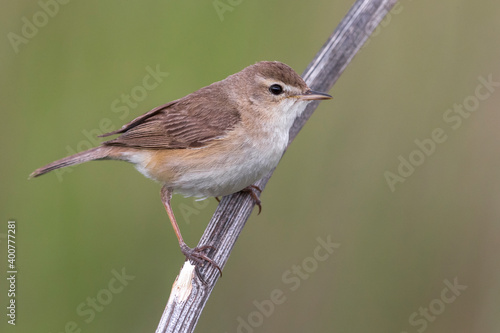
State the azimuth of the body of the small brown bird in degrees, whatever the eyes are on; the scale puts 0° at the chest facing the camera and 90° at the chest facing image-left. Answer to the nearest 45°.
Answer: approximately 270°
